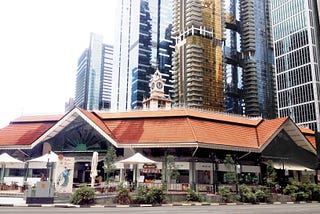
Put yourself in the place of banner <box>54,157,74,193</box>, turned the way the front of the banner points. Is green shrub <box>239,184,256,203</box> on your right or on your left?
on your left

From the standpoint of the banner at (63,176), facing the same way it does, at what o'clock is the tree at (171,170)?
The tree is roughly at 8 o'clock from the banner.

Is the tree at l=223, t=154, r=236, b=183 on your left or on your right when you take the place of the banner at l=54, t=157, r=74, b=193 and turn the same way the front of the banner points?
on your left

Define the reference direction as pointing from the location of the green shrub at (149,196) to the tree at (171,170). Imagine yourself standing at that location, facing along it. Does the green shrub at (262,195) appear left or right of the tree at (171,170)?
right

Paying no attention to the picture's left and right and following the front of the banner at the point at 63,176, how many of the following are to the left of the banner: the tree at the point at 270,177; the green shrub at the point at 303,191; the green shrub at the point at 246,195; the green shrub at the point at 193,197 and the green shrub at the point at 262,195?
5

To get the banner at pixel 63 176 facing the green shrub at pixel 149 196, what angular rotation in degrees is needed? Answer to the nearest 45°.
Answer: approximately 45° to its left

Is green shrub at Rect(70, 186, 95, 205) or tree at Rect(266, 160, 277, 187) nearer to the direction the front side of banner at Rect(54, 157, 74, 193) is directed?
the green shrub

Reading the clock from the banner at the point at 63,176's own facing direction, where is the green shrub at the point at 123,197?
The green shrub is roughly at 10 o'clock from the banner.

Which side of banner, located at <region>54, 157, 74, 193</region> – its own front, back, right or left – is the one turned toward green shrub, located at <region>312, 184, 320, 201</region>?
left

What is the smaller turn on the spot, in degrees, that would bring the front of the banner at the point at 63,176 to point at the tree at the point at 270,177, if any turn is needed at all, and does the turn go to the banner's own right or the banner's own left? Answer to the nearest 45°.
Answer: approximately 90° to the banner's own left

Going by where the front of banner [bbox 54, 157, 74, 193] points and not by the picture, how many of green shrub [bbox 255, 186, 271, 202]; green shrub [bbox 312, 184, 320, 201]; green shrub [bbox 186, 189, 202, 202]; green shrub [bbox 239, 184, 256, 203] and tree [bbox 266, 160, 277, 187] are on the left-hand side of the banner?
5

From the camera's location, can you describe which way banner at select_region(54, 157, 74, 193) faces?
facing the viewer

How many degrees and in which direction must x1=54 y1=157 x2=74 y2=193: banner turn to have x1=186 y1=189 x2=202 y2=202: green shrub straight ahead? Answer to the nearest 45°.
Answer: approximately 90° to its left
